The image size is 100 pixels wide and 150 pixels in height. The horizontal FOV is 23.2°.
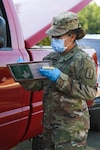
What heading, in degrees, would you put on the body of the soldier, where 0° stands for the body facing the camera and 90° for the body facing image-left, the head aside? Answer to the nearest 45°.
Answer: approximately 45°

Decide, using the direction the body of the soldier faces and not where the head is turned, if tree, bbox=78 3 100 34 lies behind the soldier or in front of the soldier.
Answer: behind
